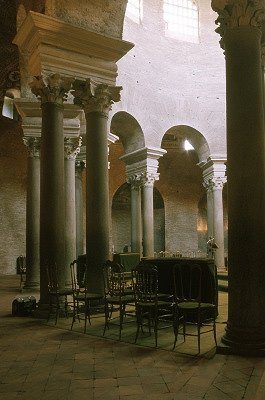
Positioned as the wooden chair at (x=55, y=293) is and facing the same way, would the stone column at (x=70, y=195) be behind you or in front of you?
in front

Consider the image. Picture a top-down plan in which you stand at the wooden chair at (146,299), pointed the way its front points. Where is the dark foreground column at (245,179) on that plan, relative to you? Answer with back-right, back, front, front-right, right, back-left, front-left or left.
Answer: right

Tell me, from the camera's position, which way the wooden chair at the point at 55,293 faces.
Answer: facing away from the viewer and to the right of the viewer

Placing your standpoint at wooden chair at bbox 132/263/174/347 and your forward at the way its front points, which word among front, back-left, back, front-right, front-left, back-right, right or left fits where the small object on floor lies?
left

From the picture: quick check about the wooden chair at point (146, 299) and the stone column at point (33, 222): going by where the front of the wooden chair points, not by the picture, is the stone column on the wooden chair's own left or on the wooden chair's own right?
on the wooden chair's own left

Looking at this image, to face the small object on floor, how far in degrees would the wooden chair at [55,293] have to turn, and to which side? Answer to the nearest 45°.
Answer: approximately 90° to its left

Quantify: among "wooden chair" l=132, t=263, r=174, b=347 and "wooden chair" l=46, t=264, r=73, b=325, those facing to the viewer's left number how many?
0

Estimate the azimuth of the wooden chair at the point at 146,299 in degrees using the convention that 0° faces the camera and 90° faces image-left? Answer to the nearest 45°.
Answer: approximately 225°

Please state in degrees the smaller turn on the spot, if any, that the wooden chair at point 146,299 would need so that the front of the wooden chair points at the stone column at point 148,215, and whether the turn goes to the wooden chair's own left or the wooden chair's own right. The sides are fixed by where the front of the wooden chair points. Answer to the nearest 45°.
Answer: approximately 45° to the wooden chair's own left

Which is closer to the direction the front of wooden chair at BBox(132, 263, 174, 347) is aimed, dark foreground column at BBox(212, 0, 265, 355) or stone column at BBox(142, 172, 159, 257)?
the stone column

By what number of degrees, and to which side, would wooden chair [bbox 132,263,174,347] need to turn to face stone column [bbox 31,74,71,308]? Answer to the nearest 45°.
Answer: approximately 90° to its left
